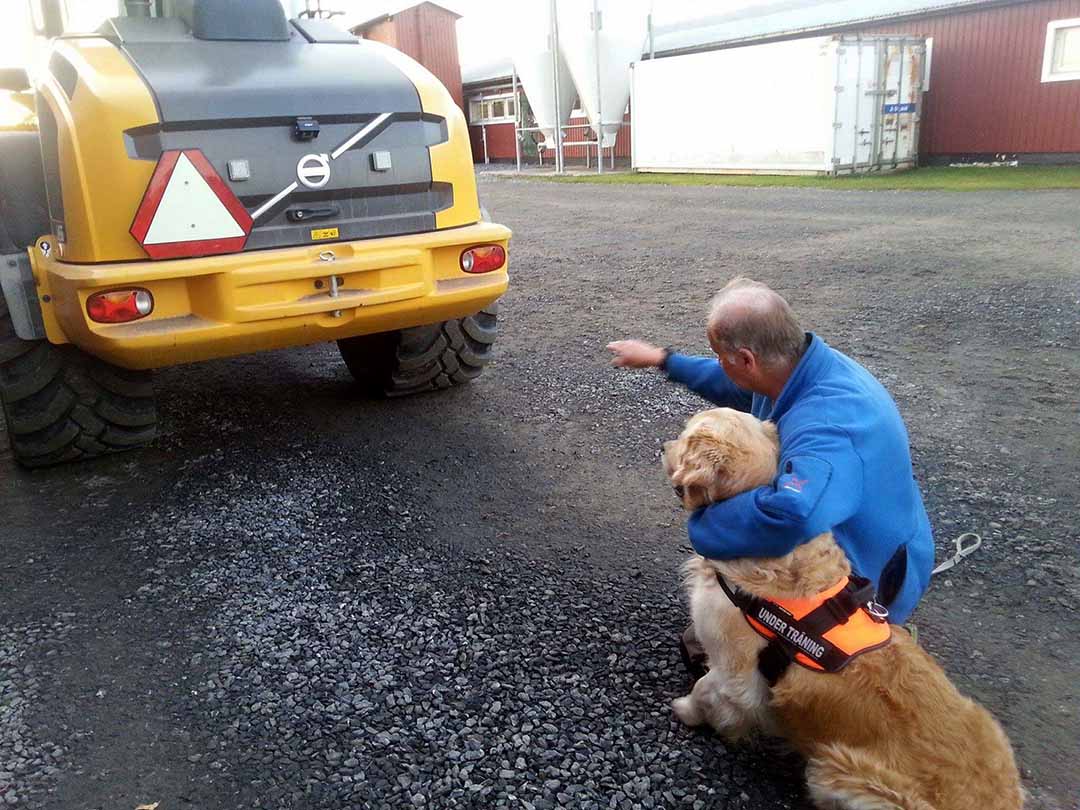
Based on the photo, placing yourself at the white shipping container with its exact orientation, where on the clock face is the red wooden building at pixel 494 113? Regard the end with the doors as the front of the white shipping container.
The red wooden building is roughly at 6 o'clock from the white shipping container.

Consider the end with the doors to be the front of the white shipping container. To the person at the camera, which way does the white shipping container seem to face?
facing the viewer and to the right of the viewer

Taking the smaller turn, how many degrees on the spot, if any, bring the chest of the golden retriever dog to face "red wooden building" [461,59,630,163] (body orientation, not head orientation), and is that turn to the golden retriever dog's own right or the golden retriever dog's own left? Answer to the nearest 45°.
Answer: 0° — it already faces it

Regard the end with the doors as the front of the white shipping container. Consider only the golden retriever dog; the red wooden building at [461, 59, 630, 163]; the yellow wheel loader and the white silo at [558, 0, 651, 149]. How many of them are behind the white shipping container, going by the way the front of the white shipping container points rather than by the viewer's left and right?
2

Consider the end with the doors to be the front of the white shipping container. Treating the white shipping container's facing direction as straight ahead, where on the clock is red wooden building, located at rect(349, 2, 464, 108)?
The red wooden building is roughly at 6 o'clock from the white shipping container.

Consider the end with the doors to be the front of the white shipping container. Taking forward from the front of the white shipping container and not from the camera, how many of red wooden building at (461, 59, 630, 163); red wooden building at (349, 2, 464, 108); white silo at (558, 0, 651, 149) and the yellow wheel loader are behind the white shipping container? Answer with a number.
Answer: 3

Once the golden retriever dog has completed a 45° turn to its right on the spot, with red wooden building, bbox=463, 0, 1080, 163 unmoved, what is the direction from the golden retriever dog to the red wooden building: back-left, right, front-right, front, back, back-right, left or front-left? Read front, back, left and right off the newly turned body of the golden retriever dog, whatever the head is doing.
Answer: front

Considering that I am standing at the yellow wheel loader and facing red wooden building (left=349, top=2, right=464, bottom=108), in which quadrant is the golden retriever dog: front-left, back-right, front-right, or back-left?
back-right

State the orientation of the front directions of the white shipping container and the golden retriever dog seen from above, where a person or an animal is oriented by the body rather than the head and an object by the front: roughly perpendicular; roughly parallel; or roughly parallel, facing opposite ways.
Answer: roughly parallel, facing opposite ways

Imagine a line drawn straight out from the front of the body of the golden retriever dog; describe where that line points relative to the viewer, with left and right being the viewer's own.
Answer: facing away from the viewer and to the left of the viewer

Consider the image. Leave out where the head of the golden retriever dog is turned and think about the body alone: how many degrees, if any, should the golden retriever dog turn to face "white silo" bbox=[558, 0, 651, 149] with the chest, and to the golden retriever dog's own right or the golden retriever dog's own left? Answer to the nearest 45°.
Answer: approximately 45° to the golden retriever dog's own right
